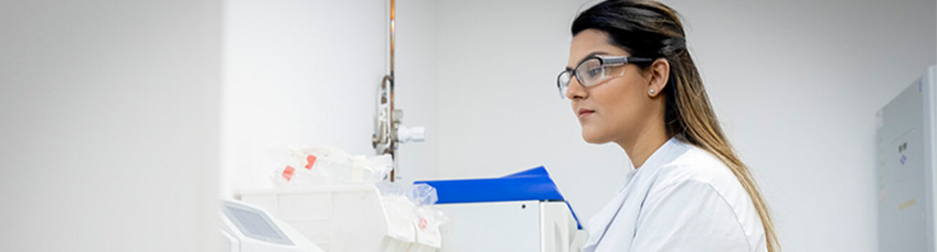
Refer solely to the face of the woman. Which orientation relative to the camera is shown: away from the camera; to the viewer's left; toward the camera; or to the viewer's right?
to the viewer's left

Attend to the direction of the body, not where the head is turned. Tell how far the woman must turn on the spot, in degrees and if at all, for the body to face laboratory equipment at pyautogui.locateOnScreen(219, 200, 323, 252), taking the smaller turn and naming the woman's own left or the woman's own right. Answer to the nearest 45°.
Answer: approximately 45° to the woman's own left

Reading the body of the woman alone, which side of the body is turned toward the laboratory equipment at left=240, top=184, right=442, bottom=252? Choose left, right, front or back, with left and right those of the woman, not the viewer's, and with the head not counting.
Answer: front

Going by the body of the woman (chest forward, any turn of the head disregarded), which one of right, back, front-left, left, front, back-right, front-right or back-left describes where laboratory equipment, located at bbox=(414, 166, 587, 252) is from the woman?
front-right

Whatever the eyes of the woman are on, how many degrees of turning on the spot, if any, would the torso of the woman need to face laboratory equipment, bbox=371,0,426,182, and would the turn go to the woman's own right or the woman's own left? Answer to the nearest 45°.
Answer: approximately 45° to the woman's own right

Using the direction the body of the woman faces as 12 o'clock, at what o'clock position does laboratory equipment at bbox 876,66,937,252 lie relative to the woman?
The laboratory equipment is roughly at 4 o'clock from the woman.

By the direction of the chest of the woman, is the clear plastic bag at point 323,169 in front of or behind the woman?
in front

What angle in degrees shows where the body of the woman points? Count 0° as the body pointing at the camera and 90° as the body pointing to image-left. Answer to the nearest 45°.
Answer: approximately 90°
